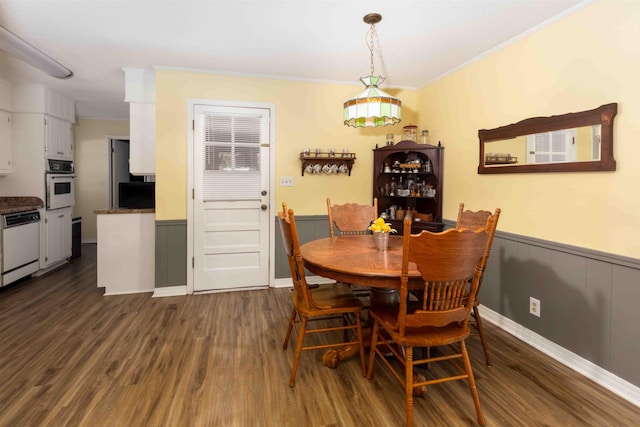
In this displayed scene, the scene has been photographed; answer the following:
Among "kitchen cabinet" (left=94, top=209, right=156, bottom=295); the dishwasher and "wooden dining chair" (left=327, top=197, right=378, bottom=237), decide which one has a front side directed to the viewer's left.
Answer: the kitchen cabinet

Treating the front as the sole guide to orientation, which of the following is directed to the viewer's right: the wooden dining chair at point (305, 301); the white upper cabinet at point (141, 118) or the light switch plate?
the wooden dining chair

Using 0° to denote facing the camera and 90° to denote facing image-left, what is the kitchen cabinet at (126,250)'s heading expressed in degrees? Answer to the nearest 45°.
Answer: approximately 90°

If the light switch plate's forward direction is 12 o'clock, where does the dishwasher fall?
The dishwasher is roughly at 3 o'clock from the light switch plate.

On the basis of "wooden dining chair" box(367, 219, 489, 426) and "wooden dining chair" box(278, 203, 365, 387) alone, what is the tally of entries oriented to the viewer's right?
1

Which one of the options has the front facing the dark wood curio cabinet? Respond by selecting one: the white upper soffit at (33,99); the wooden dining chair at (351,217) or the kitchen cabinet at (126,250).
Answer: the white upper soffit

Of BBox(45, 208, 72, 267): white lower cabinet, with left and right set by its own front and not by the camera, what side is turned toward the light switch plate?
front

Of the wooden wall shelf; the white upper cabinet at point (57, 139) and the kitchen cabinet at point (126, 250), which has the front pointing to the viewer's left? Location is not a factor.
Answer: the kitchen cabinet

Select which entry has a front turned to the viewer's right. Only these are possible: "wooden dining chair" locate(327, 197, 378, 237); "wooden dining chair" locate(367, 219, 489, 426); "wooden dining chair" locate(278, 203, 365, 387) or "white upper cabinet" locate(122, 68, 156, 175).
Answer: "wooden dining chair" locate(278, 203, 365, 387)

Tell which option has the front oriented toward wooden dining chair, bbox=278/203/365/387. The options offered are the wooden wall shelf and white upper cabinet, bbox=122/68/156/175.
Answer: the wooden wall shelf

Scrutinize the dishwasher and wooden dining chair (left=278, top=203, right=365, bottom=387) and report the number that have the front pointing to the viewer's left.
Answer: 0

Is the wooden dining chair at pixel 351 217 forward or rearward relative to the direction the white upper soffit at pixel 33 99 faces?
forward
